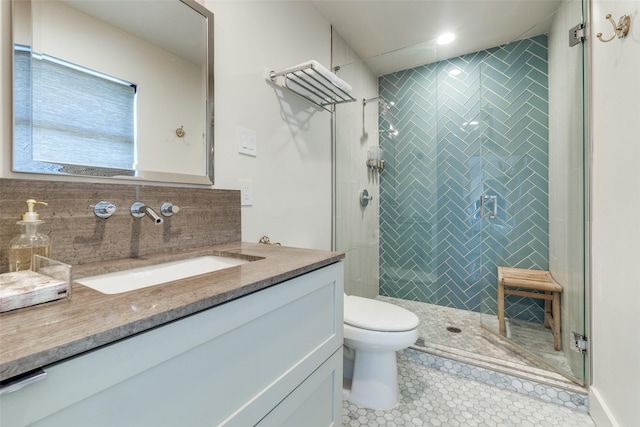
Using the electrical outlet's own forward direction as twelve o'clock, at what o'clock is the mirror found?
The mirror is roughly at 3 o'clock from the electrical outlet.

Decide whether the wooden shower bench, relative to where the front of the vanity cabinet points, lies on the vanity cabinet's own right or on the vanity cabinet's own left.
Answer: on the vanity cabinet's own left

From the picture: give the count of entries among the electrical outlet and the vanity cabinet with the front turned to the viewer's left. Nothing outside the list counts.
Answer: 0

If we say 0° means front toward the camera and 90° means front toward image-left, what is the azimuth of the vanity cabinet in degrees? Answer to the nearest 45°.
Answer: approximately 315°

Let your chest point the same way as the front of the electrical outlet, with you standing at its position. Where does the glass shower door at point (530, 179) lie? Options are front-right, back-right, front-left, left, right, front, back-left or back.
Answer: front-left

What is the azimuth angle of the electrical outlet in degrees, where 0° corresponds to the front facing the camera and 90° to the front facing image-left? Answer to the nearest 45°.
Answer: approximately 315°

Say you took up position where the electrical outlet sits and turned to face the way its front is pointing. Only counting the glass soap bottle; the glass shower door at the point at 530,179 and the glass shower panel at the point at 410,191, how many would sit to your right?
1
